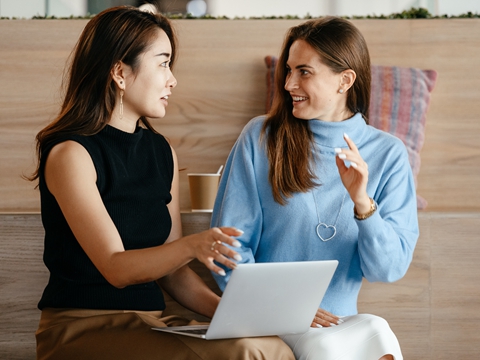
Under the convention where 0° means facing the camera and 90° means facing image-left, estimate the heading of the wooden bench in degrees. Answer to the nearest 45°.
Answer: approximately 0°

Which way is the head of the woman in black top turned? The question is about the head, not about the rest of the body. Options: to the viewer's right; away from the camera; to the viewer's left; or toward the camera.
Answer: to the viewer's right

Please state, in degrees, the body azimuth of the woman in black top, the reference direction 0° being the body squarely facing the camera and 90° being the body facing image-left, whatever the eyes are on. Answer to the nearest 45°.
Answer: approximately 315°

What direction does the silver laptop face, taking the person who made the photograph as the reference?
facing away from the viewer and to the left of the viewer

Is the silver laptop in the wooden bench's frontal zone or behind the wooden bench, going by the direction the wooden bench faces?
frontal zone
